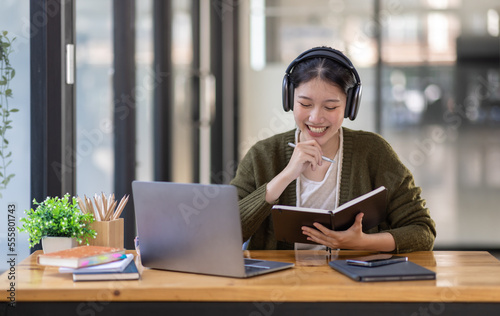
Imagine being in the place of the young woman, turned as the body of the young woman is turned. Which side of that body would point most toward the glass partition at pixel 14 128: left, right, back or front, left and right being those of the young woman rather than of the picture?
right

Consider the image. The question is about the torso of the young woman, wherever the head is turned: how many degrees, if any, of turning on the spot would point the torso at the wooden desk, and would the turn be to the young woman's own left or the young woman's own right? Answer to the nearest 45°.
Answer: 0° — they already face it

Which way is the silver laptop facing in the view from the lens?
facing away from the viewer and to the right of the viewer

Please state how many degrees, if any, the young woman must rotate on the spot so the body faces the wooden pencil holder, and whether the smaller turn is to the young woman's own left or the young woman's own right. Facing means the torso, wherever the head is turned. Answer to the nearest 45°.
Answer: approximately 45° to the young woman's own right

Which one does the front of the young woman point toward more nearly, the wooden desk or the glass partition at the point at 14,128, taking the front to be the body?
the wooden desk

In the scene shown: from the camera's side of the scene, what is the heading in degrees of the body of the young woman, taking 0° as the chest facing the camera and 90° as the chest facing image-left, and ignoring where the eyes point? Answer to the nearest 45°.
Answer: approximately 0°

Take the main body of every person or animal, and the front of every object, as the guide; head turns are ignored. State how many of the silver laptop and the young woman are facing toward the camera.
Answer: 1

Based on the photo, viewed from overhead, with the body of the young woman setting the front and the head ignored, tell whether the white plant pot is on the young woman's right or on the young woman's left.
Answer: on the young woman's right

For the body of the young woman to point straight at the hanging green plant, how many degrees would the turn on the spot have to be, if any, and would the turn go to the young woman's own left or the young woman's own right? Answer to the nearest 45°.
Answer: approximately 90° to the young woman's own right

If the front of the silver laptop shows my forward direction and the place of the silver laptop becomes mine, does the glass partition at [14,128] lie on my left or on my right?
on my left
